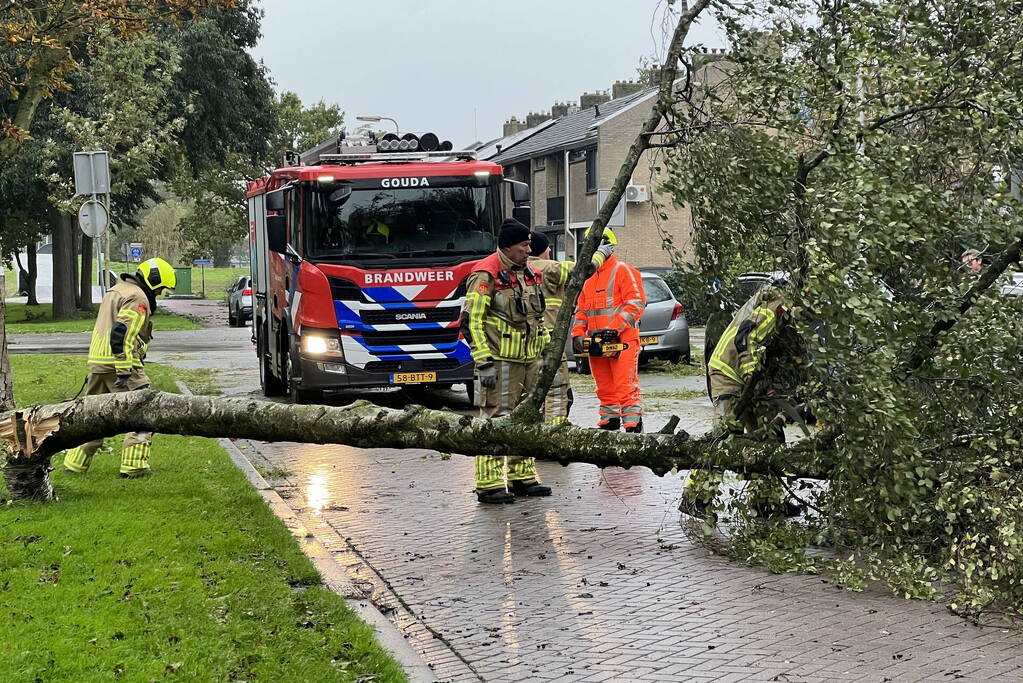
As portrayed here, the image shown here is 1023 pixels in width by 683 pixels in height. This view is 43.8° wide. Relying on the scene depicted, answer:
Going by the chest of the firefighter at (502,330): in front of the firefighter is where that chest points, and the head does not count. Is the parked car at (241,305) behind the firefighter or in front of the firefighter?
behind

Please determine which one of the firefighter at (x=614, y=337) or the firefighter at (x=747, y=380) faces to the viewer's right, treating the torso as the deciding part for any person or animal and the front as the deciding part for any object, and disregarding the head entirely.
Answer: the firefighter at (x=747, y=380)

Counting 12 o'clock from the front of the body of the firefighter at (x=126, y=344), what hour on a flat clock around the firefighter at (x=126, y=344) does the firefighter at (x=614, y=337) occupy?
the firefighter at (x=614, y=337) is roughly at 12 o'clock from the firefighter at (x=126, y=344).

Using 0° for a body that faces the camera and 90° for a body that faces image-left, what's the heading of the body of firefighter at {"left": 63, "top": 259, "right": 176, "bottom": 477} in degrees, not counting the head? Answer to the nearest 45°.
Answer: approximately 270°

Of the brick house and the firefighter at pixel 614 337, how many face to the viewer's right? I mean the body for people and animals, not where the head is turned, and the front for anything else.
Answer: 0

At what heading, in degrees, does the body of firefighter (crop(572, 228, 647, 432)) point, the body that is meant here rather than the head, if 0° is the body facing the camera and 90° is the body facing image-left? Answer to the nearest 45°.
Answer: approximately 45°

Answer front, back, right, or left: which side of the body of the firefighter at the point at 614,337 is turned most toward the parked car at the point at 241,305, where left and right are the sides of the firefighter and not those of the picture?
right

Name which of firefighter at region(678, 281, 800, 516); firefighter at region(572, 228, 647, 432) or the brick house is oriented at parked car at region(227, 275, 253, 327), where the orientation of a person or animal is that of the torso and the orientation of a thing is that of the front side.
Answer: the brick house

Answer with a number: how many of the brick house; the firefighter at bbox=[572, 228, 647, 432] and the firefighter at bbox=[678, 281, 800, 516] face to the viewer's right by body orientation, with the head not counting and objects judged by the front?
1

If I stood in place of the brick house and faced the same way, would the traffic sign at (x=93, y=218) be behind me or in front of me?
in front
